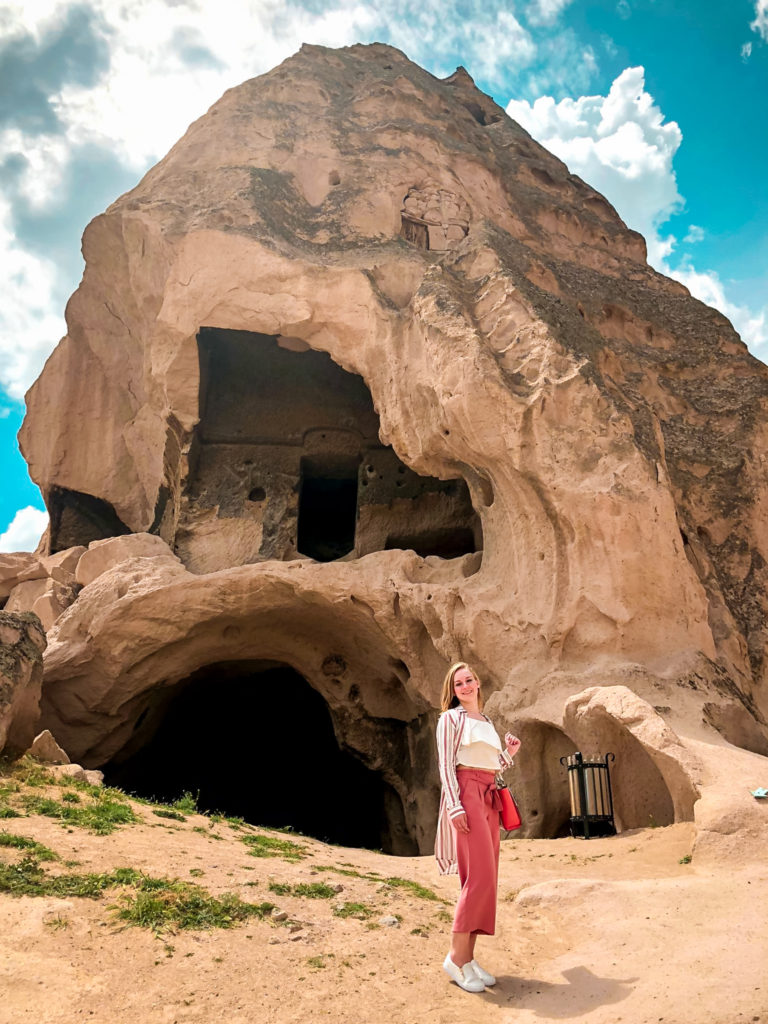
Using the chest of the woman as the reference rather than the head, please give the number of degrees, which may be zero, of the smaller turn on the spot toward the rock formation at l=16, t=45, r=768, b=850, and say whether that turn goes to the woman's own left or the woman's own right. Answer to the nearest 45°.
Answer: approximately 135° to the woman's own left

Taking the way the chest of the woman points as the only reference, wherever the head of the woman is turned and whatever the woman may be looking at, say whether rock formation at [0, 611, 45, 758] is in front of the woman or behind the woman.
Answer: behind

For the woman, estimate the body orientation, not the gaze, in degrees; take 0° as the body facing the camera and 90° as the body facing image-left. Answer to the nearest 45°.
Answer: approximately 315°
